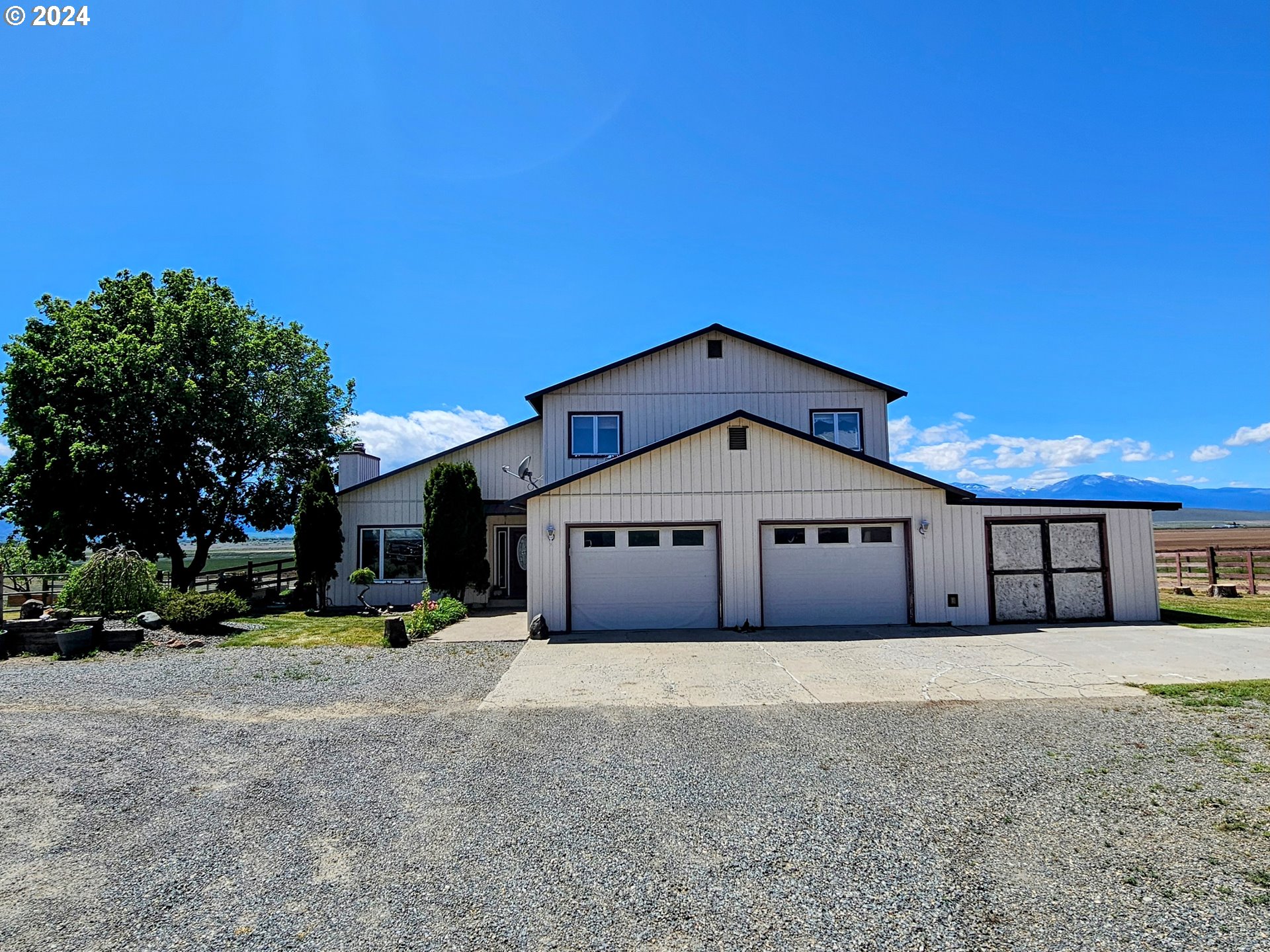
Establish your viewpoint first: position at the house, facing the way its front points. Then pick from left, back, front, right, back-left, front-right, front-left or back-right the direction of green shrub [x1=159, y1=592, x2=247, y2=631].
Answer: right

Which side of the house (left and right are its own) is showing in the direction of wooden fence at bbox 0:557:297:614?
right

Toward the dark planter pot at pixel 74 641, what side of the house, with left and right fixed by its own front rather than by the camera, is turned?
right

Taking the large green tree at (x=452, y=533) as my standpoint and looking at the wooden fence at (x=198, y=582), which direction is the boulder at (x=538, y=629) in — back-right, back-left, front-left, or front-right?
back-left

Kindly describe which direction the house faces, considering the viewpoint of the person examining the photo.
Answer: facing the viewer

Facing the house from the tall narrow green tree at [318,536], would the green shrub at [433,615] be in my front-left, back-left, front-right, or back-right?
front-right

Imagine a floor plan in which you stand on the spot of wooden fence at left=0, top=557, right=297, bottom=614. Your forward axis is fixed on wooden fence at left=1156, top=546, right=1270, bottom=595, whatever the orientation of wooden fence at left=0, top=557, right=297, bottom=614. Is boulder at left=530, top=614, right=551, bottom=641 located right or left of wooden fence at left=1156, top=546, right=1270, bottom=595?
right

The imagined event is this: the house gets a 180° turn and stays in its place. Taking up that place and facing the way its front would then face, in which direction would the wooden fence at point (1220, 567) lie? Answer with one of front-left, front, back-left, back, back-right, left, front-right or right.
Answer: front-right
